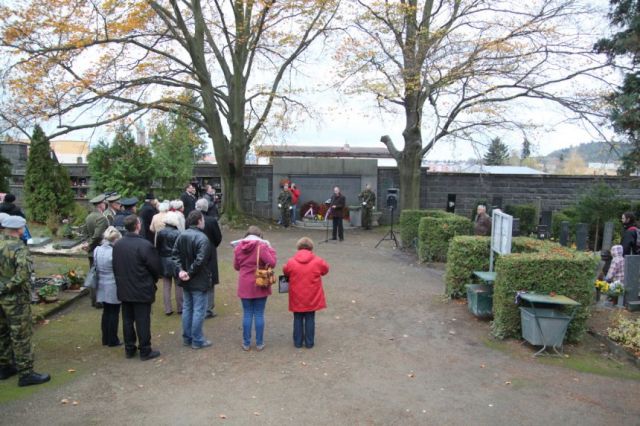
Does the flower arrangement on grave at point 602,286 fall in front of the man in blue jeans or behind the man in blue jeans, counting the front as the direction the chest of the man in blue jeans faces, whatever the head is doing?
in front

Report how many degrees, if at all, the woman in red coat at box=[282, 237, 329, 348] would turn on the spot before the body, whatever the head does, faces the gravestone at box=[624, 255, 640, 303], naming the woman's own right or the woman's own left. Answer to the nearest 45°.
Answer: approximately 90° to the woman's own right

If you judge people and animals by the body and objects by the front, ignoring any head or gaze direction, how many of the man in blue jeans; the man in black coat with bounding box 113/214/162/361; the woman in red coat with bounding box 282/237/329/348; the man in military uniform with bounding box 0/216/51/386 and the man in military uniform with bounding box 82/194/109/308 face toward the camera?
0

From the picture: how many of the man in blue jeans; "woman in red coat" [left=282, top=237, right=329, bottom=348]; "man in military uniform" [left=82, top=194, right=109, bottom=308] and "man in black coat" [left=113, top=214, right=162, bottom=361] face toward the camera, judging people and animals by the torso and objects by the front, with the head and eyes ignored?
0

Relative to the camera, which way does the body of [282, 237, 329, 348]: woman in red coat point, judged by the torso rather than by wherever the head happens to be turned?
away from the camera

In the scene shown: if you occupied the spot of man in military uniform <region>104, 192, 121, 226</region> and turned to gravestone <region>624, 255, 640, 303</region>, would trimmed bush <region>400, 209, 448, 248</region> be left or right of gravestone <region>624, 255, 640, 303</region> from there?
left

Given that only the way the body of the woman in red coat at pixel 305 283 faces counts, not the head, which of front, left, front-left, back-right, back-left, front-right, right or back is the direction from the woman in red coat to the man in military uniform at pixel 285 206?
front

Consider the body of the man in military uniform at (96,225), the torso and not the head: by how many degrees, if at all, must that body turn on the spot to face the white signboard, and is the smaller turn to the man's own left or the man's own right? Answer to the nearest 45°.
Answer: approximately 90° to the man's own right

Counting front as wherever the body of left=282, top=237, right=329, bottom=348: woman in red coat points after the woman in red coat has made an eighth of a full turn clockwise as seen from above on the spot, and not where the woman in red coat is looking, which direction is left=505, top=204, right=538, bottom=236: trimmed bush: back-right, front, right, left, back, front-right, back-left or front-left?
front

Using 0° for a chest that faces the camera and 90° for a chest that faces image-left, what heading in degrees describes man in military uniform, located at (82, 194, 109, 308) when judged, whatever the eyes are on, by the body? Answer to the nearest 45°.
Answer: approximately 225°

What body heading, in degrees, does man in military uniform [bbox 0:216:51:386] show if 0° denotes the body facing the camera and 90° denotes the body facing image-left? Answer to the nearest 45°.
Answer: approximately 225°

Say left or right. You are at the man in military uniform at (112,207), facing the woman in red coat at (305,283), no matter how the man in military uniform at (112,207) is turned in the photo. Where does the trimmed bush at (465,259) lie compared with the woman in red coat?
left

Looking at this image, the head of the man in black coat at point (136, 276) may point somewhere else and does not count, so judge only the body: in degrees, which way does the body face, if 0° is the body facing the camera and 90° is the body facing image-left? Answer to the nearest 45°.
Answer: approximately 225°

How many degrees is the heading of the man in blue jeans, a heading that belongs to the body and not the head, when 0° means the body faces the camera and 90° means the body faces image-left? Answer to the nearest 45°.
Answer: approximately 225°

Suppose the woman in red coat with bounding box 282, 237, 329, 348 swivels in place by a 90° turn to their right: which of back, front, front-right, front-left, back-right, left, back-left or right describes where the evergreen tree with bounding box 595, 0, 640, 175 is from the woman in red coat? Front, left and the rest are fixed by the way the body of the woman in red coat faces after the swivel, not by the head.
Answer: front-left

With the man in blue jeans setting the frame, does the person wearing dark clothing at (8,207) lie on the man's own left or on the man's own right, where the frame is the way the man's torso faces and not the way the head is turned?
on the man's own left
